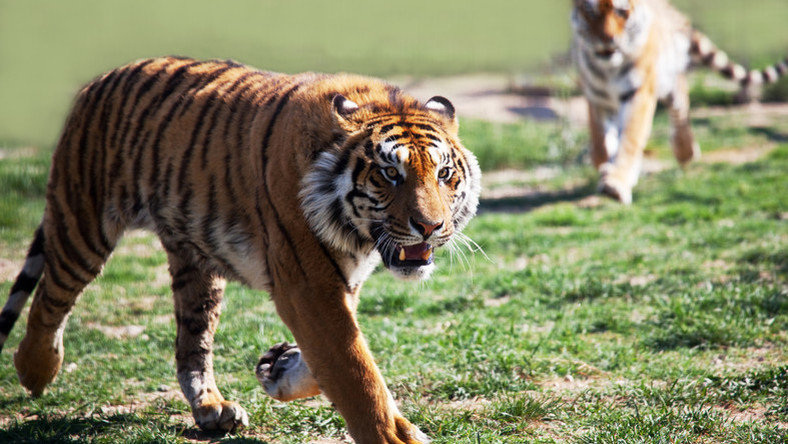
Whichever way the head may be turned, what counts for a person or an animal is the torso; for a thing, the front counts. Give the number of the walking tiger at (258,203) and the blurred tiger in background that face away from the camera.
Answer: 0

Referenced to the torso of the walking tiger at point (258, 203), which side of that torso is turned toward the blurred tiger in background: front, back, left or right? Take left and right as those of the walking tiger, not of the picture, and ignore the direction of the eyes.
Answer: left

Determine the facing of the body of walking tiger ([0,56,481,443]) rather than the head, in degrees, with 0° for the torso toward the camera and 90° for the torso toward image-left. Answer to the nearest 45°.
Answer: approximately 315°

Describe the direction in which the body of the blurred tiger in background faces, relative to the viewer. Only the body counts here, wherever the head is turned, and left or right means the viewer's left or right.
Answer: facing the viewer and to the left of the viewer

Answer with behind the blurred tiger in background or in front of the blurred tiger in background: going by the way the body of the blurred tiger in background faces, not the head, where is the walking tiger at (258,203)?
in front
